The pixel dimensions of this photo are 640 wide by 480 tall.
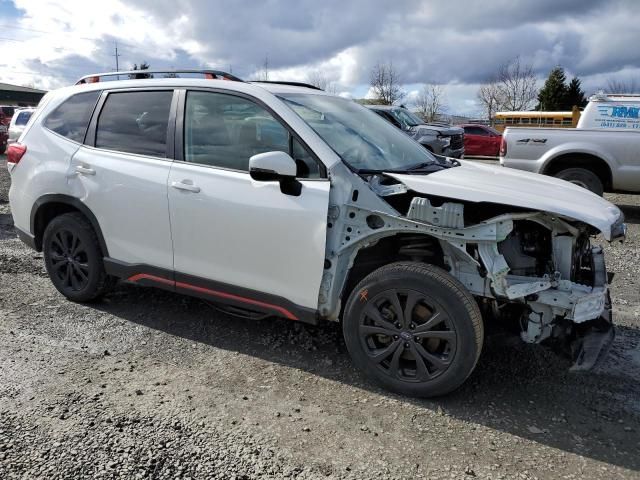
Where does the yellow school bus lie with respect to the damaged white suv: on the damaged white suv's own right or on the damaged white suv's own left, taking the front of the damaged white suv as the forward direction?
on the damaged white suv's own left

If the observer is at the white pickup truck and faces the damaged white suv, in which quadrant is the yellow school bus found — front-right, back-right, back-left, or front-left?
back-right

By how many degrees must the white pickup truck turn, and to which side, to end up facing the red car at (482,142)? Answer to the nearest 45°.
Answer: approximately 90° to its left

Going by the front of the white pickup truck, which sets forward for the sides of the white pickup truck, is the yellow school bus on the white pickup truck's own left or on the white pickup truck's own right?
on the white pickup truck's own left

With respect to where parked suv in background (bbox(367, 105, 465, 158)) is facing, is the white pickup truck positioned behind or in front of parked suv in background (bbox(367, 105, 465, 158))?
in front
